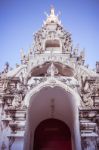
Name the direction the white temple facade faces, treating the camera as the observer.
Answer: facing the viewer
